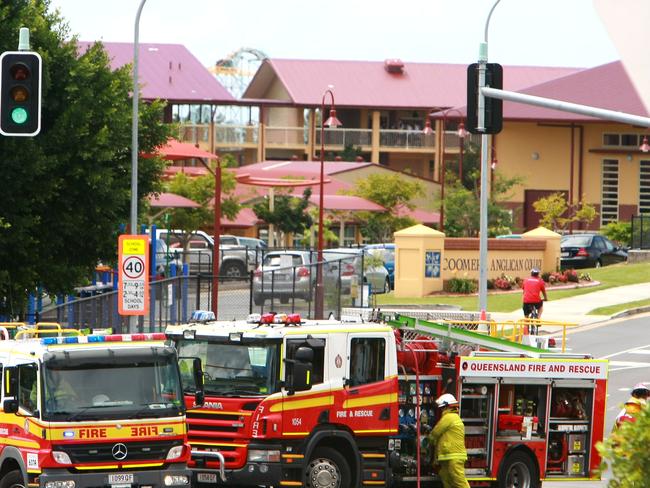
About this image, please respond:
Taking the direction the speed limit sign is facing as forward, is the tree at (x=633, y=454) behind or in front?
in front

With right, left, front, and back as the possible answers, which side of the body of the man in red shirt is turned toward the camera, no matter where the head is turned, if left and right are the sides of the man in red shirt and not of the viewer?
back

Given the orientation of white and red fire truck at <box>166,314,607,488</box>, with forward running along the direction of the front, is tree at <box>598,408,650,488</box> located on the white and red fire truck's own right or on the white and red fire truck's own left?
on the white and red fire truck's own left

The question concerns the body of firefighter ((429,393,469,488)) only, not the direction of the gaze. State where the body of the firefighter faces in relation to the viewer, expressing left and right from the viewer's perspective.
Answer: facing to the left of the viewer

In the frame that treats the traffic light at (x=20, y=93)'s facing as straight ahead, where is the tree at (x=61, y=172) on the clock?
The tree is roughly at 6 o'clock from the traffic light.

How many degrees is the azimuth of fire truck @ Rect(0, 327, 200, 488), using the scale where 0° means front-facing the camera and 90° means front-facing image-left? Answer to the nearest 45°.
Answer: approximately 315°

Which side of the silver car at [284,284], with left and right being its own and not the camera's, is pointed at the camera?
back

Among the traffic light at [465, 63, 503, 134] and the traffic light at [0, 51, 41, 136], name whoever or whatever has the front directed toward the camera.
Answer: the traffic light at [0, 51, 41, 136]

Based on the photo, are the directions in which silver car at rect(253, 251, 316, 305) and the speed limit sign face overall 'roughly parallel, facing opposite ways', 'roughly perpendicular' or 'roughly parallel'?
roughly parallel, facing opposite ways

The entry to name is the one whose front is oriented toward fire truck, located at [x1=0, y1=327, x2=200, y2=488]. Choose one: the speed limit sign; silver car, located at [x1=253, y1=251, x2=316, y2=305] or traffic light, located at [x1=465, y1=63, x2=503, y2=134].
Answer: the speed limit sign

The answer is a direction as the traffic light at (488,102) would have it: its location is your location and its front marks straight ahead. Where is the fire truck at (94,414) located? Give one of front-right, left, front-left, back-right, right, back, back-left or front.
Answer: back-left

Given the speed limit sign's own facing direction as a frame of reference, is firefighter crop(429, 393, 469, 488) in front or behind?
in front

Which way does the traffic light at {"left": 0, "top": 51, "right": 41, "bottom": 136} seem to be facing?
toward the camera

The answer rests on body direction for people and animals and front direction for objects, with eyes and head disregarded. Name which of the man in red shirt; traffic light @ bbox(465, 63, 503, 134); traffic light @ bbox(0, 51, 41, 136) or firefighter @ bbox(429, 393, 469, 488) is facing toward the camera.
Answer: traffic light @ bbox(0, 51, 41, 136)

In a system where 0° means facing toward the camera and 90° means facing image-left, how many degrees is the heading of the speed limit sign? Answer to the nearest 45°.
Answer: approximately 0°

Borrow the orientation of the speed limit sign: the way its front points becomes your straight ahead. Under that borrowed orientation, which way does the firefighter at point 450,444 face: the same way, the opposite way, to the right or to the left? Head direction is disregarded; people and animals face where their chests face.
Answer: to the right

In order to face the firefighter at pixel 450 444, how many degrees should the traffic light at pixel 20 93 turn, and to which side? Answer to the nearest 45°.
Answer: approximately 90° to its left

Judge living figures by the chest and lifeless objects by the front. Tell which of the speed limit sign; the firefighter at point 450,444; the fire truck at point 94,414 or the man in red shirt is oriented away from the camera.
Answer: the man in red shirt

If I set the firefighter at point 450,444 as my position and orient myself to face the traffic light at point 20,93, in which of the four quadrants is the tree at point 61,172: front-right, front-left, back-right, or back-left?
front-right
